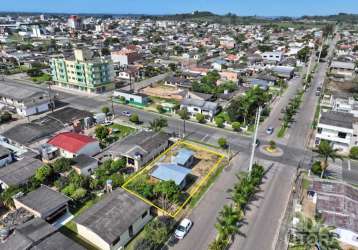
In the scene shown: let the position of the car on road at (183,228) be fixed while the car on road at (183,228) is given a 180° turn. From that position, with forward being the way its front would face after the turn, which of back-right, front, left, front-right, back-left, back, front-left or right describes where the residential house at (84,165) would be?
left

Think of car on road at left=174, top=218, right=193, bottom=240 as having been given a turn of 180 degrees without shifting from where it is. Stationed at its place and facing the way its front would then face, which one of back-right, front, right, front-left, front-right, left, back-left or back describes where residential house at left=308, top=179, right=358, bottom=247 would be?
front-right

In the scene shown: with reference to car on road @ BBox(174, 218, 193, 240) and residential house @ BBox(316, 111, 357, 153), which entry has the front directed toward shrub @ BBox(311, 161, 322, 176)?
the residential house

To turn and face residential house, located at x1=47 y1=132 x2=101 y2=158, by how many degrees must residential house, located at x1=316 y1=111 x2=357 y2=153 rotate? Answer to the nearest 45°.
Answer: approximately 45° to its right

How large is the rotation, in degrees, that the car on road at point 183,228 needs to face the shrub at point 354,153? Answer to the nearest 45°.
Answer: approximately 180°

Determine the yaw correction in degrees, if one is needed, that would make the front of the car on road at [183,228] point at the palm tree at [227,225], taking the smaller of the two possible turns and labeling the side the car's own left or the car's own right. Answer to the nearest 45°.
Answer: approximately 135° to the car's own left

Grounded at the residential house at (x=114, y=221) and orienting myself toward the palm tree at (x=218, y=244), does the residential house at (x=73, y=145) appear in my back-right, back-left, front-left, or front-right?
back-left

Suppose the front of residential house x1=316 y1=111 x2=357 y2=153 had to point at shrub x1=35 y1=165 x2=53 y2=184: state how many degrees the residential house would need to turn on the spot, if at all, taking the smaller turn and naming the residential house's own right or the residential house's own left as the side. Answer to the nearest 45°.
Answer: approximately 45° to the residential house's own right

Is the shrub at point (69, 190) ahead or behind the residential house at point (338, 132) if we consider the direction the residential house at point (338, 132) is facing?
ahead

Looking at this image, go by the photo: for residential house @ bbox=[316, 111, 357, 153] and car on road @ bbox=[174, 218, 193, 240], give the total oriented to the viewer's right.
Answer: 0

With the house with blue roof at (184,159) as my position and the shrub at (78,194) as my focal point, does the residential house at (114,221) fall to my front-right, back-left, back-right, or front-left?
front-left

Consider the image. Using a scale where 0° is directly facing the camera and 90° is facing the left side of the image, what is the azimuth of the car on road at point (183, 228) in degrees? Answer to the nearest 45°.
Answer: approximately 45°

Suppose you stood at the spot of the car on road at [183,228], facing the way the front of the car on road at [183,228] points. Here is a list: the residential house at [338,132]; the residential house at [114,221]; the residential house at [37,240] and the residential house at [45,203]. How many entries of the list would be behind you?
1
